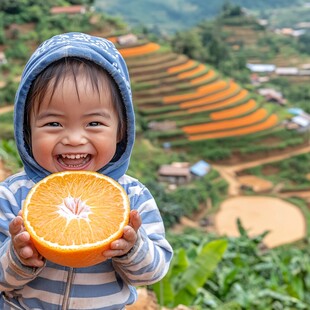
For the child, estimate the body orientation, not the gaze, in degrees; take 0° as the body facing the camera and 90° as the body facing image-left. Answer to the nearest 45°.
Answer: approximately 0°
